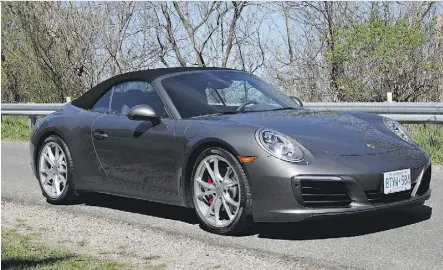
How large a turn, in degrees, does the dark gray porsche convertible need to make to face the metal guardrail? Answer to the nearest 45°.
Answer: approximately 90° to its left

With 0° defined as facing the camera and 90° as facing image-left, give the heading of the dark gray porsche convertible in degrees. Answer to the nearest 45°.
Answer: approximately 315°
